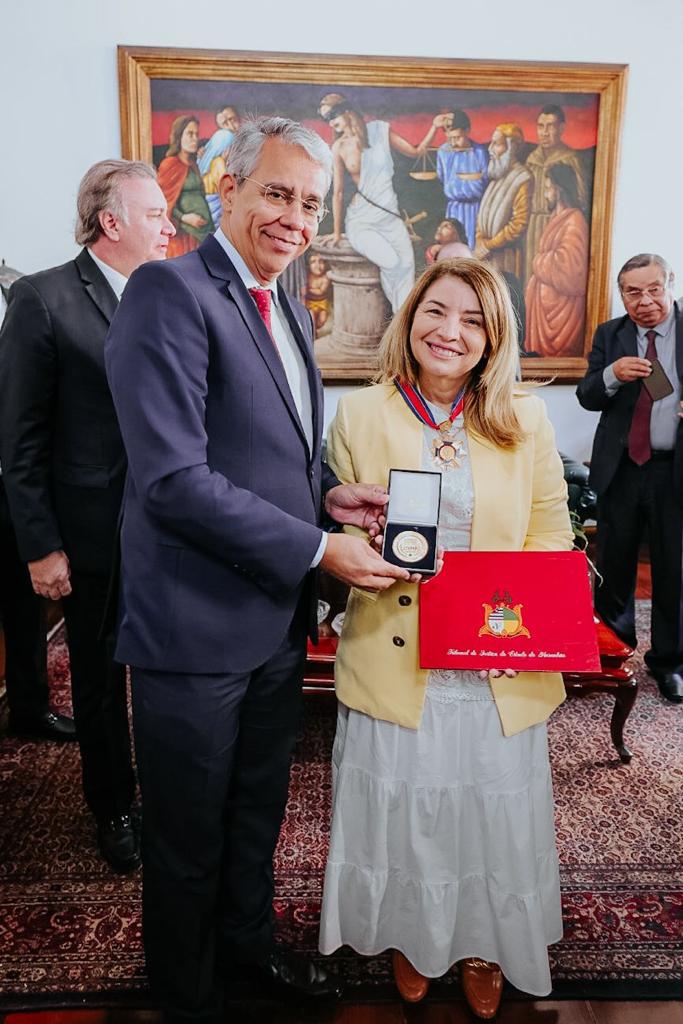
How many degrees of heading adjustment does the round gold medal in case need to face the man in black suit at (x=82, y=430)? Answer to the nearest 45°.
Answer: approximately 135° to its right

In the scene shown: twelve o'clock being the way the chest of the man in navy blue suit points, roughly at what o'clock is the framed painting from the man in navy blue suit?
The framed painting is roughly at 8 o'clock from the man in navy blue suit.

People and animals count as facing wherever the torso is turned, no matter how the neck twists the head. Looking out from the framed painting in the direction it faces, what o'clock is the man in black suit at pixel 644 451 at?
The man in black suit is roughly at 11 o'clock from the framed painting.

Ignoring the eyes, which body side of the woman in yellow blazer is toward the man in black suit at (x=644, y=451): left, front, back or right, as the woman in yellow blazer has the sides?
back

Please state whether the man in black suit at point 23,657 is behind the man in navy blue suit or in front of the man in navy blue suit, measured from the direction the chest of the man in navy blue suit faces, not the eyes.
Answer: behind

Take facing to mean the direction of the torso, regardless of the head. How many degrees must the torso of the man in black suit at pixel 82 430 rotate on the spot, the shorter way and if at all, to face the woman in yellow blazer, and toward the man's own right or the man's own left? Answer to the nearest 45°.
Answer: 0° — they already face them

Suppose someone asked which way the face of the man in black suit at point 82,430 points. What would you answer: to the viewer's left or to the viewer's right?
to the viewer's right
